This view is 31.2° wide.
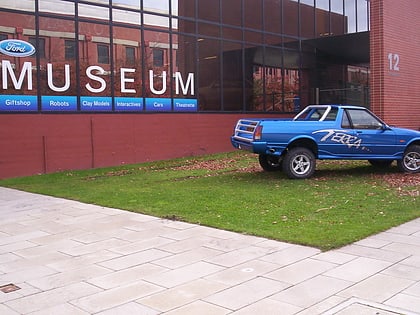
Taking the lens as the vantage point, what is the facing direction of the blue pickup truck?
facing away from the viewer and to the right of the viewer
